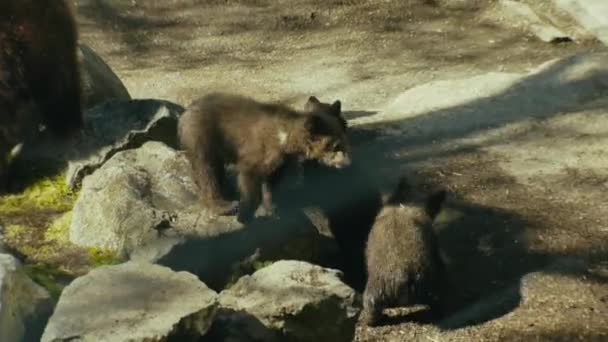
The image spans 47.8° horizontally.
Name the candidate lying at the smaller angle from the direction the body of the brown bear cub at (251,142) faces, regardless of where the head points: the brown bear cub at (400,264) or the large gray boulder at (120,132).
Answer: the brown bear cub

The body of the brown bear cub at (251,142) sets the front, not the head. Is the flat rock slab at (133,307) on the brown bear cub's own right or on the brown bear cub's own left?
on the brown bear cub's own right

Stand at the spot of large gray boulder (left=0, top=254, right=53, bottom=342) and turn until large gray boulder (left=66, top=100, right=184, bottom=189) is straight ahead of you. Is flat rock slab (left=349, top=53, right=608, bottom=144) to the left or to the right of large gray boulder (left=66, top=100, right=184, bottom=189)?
right

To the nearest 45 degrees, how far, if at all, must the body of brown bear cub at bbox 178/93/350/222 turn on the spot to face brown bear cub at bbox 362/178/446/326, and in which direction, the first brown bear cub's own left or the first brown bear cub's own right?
approximately 45° to the first brown bear cub's own right

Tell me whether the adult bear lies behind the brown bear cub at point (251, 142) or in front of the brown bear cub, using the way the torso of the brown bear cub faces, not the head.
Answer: behind

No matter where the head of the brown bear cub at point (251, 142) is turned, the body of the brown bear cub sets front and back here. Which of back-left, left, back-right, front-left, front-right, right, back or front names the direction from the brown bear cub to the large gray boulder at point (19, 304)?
back-right

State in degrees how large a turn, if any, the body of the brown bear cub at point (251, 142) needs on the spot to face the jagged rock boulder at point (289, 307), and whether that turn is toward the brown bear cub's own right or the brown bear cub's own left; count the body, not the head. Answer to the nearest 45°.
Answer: approximately 90° to the brown bear cub's own right

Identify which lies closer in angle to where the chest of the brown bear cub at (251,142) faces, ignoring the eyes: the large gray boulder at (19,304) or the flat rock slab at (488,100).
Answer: the flat rock slab

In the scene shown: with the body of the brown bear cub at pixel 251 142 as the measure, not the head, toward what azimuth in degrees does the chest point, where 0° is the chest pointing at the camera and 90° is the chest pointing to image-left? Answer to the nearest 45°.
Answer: approximately 270°

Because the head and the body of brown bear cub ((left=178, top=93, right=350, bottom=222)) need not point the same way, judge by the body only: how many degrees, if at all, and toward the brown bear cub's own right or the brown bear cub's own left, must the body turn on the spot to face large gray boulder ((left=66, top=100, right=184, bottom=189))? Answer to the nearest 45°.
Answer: approximately 135° to the brown bear cub's own left
